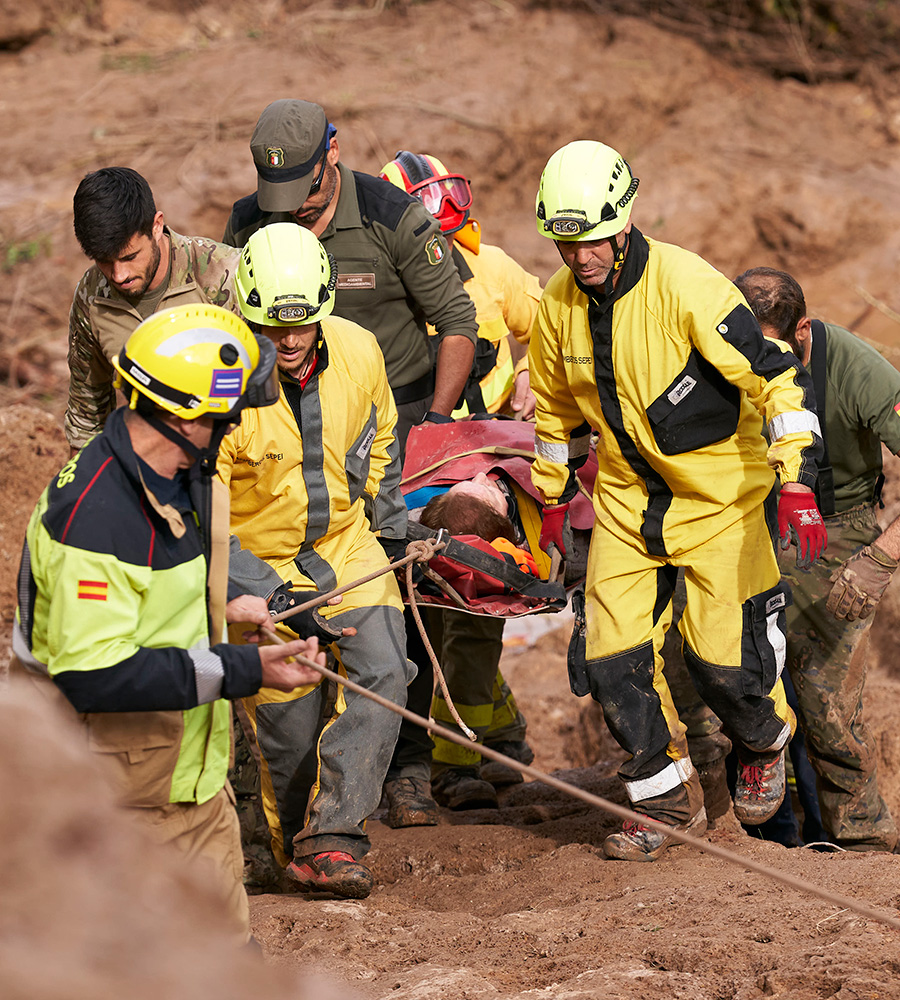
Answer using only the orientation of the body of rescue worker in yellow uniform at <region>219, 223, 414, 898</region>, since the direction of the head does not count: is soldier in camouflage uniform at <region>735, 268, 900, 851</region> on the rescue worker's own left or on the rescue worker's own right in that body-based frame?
on the rescue worker's own left

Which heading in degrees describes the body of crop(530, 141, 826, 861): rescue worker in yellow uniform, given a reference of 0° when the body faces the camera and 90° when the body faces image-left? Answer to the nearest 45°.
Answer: approximately 45°

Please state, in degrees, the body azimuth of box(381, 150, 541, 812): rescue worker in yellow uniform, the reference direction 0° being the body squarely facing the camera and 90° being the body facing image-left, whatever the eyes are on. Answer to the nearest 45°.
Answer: approximately 315°

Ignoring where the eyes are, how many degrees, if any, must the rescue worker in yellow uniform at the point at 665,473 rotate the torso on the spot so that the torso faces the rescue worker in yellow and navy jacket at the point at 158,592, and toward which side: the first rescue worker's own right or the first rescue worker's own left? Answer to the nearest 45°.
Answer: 0° — they already face them

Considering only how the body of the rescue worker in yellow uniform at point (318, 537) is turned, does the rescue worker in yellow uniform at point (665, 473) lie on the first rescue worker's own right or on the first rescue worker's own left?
on the first rescue worker's own left

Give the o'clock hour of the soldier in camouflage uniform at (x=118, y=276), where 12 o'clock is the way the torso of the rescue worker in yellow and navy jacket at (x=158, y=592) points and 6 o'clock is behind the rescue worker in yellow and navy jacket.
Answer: The soldier in camouflage uniform is roughly at 9 o'clock from the rescue worker in yellow and navy jacket.

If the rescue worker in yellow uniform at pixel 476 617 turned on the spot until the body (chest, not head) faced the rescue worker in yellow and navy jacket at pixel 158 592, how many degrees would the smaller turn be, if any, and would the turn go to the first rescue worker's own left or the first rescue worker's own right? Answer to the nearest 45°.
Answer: approximately 45° to the first rescue worker's own right

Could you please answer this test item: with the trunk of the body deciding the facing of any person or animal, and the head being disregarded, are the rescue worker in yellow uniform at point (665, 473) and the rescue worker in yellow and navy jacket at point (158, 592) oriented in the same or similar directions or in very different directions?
very different directions

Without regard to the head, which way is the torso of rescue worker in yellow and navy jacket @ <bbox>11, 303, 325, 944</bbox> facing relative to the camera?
to the viewer's right
